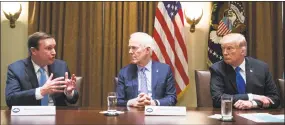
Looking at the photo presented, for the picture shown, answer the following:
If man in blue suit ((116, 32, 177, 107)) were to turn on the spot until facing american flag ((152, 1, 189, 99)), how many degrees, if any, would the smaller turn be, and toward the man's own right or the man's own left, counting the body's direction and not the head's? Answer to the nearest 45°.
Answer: approximately 180°

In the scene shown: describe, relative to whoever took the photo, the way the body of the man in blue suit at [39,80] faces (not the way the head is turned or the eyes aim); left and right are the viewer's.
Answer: facing the viewer and to the right of the viewer

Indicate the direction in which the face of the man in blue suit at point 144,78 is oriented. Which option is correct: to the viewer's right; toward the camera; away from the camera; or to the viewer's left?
to the viewer's left

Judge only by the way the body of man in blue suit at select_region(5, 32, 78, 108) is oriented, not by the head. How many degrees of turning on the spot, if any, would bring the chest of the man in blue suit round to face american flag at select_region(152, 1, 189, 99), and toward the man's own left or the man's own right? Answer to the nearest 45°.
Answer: approximately 90° to the man's own left

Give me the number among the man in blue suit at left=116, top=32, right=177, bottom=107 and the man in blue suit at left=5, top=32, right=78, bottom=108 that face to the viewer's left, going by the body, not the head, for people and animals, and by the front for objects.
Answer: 0

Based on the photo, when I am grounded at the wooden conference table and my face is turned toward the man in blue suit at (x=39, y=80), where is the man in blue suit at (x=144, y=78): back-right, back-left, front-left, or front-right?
front-right

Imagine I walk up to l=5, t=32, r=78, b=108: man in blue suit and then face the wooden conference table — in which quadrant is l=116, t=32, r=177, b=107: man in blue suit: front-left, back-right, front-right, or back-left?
front-left

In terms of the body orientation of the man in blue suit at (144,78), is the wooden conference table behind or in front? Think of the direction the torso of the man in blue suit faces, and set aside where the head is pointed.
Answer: in front

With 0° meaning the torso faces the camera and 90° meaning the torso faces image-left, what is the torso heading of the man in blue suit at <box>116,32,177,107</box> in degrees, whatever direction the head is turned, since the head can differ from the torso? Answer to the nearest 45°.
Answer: approximately 0°

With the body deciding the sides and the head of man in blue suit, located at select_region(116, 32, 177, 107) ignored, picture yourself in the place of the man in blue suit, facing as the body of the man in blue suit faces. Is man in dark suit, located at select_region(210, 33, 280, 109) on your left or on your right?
on your left

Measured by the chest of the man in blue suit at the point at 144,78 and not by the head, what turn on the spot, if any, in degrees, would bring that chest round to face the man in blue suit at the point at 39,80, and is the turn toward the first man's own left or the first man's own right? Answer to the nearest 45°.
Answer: approximately 90° to the first man's own right
